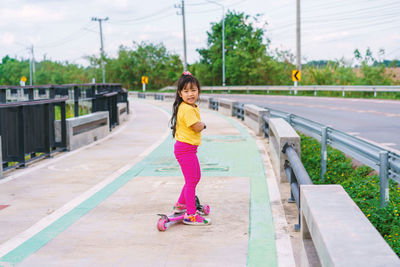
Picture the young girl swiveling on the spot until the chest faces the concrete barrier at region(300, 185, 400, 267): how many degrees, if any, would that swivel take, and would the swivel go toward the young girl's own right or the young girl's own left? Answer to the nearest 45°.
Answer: approximately 90° to the young girl's own right

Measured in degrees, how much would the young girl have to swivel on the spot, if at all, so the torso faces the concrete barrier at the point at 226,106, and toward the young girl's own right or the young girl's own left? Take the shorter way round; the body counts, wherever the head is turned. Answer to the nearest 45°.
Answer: approximately 90° to the young girl's own left

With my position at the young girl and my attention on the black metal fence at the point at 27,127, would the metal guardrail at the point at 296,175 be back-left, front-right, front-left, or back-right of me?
back-right

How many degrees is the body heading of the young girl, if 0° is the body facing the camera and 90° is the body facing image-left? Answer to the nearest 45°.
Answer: approximately 270°

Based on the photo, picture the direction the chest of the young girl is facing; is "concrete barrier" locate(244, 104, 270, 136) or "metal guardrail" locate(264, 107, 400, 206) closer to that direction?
the metal guardrail

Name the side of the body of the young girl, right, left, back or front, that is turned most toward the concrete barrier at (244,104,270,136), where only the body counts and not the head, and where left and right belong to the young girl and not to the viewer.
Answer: left

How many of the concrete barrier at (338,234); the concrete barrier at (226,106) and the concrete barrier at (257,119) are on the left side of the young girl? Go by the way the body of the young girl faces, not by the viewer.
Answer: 2

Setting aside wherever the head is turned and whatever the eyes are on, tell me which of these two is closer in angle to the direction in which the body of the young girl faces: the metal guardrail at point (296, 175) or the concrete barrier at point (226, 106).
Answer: the metal guardrail
